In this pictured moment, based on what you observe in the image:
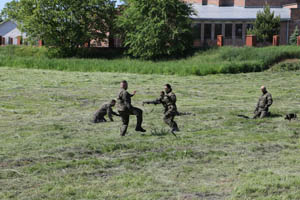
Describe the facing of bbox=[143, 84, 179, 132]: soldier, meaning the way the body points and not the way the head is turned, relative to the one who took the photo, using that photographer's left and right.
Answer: facing to the left of the viewer

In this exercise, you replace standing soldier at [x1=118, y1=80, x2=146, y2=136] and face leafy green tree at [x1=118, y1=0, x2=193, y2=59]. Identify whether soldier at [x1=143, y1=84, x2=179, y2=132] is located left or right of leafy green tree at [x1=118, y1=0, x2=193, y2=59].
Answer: right

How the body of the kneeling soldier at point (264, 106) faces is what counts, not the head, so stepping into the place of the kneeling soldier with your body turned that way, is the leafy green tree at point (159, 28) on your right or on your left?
on your right

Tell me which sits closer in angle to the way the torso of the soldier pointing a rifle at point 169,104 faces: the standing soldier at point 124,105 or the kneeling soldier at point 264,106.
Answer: the standing soldier

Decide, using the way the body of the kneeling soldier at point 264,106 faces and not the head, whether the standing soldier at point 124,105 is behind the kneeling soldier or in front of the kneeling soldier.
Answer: in front

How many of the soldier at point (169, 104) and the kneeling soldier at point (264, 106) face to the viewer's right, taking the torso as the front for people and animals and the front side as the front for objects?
0

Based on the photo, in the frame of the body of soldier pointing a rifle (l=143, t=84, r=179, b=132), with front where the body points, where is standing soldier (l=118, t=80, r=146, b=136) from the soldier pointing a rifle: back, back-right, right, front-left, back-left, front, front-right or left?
front-left

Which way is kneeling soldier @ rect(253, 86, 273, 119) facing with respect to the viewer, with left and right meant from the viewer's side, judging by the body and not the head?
facing the viewer and to the left of the viewer

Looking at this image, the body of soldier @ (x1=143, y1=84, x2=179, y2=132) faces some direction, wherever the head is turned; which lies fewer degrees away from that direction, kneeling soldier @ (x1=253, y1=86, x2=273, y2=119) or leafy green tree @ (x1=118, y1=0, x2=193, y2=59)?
the leafy green tree
